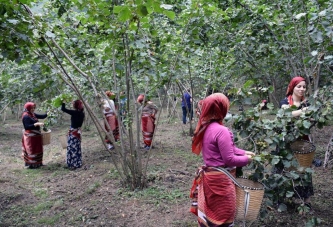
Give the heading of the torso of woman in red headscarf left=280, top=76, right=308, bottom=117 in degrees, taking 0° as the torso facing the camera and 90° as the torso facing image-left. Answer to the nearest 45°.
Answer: approximately 315°

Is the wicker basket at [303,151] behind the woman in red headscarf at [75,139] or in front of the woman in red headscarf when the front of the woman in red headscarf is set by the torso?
behind

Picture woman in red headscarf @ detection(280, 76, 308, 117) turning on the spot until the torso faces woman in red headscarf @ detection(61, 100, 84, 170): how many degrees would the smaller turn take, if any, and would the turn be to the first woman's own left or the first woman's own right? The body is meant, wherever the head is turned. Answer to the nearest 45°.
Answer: approximately 135° to the first woman's own right

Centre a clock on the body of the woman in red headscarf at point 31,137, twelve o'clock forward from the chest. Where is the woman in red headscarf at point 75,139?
the woman in red headscarf at point 75,139 is roughly at 1 o'clock from the woman in red headscarf at point 31,137.

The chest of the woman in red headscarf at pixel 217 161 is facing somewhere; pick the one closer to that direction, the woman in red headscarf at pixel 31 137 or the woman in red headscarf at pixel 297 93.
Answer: the woman in red headscarf at pixel 297 93

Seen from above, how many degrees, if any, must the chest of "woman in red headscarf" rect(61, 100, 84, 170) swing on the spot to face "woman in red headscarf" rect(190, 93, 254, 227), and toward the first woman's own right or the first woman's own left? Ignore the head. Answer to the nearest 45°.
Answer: approximately 135° to the first woman's own left

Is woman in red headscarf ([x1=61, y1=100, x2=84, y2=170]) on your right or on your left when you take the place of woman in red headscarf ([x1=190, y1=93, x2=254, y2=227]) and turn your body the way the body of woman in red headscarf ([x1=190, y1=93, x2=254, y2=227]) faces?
on your left

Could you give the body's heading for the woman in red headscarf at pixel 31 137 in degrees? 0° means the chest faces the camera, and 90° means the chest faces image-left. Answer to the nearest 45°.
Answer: approximately 270°

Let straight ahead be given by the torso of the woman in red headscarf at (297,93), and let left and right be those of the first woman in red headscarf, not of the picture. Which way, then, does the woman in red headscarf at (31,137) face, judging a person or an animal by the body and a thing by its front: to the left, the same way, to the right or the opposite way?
to the left

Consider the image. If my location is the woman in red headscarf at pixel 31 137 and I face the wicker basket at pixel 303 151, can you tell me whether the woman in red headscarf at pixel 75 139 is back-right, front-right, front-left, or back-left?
front-left

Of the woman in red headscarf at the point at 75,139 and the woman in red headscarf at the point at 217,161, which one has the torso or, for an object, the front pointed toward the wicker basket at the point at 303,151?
the woman in red headscarf at the point at 217,161

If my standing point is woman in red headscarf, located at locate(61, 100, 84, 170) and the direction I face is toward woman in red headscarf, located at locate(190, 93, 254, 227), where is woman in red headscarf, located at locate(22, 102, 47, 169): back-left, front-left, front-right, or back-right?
back-right

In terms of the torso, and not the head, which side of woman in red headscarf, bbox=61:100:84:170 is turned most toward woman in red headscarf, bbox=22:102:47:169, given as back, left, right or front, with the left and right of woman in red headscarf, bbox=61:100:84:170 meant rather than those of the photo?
front
